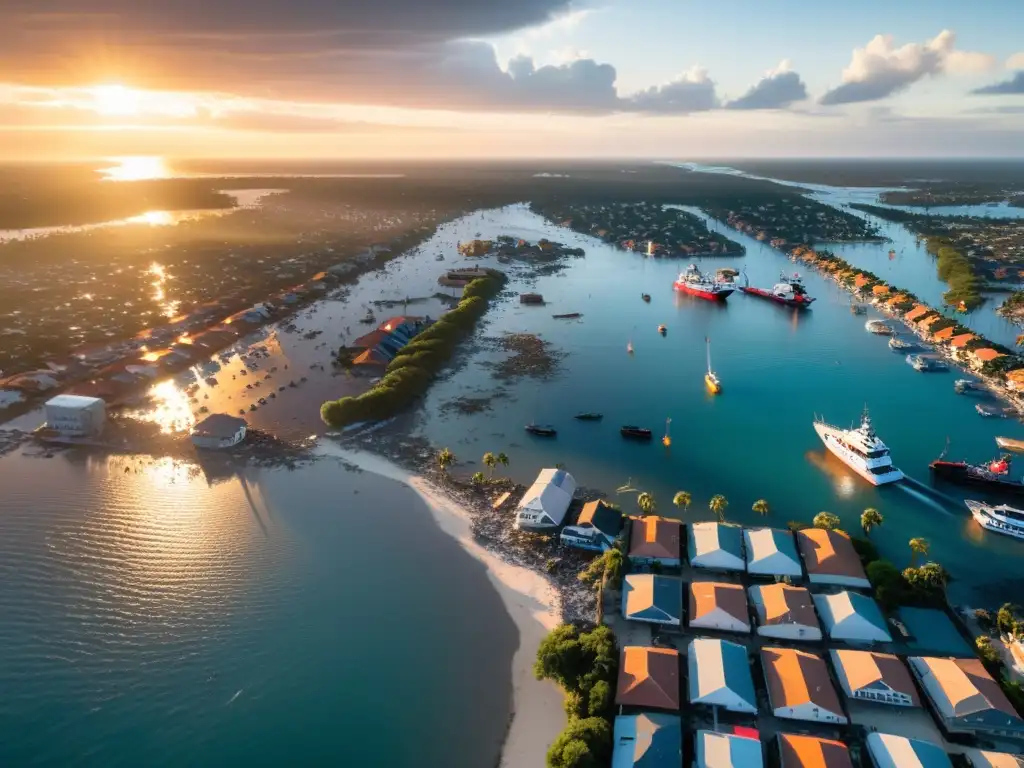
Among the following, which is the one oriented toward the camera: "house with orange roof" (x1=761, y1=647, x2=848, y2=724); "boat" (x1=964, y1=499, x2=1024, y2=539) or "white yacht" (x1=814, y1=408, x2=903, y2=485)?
the house with orange roof

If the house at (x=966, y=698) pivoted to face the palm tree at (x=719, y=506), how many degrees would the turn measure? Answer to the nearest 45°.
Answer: approximately 135° to its right

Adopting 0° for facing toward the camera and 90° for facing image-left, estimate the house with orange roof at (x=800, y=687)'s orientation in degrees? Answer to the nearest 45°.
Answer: approximately 0°

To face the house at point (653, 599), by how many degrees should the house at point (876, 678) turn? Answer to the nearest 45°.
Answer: approximately 90° to its right

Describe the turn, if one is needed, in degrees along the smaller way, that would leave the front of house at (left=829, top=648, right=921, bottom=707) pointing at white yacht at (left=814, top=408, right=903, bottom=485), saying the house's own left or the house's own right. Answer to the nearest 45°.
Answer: approximately 180°

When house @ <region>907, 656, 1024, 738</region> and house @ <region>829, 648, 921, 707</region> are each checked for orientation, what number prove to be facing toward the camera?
2

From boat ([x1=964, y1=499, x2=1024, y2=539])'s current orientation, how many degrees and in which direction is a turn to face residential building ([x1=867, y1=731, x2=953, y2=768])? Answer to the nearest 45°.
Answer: approximately 135° to its left

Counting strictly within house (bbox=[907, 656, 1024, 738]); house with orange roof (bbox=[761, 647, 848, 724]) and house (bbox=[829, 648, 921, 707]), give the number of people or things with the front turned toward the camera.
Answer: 3

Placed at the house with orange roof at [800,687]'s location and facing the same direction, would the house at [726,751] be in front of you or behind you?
in front

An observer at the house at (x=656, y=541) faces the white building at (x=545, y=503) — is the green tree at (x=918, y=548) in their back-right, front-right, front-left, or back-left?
back-right

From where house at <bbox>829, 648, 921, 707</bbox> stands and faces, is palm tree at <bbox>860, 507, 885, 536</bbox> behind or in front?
behind
